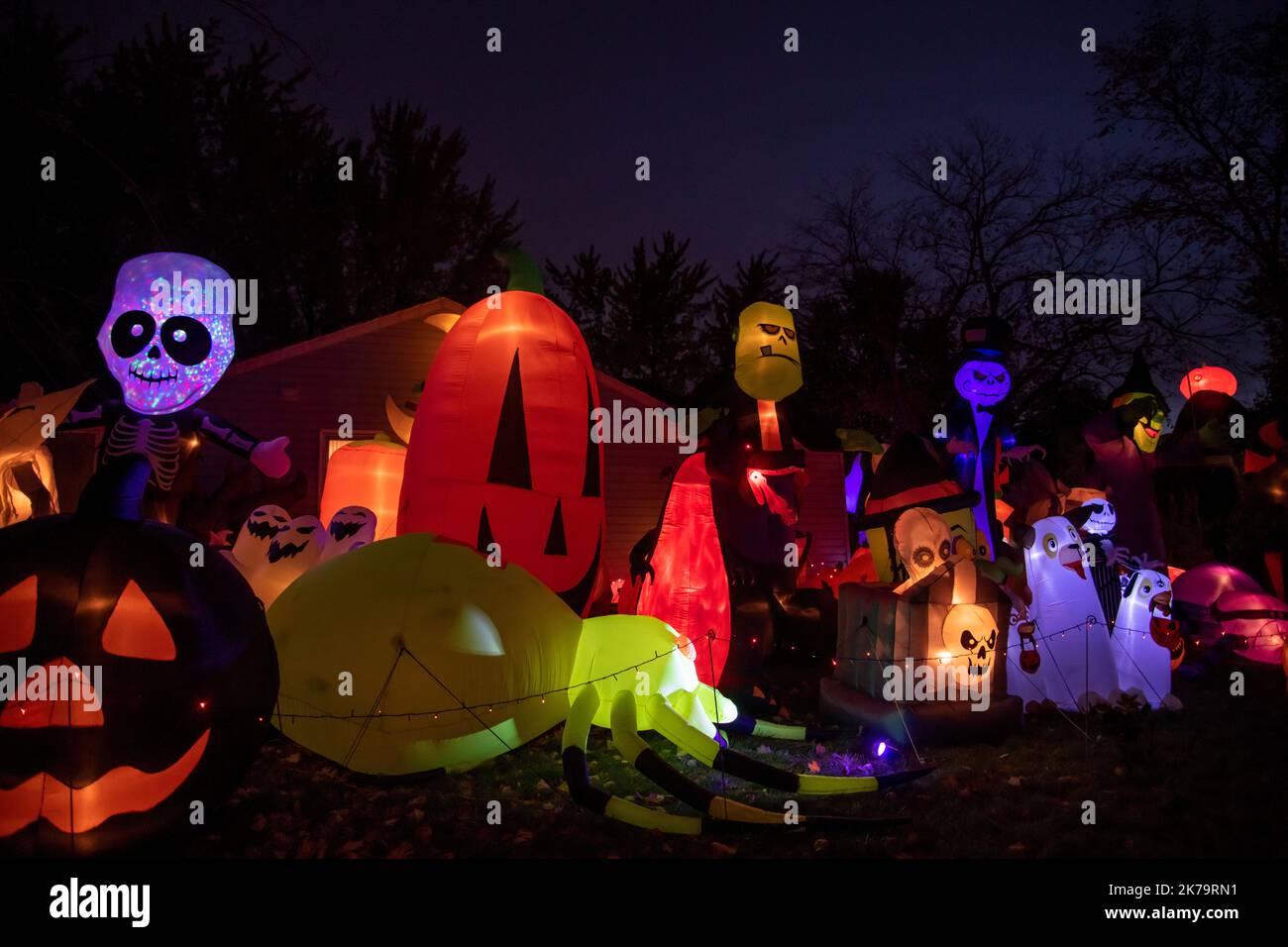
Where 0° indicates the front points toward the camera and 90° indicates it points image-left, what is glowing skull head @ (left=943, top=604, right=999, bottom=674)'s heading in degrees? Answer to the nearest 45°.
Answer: approximately 315°

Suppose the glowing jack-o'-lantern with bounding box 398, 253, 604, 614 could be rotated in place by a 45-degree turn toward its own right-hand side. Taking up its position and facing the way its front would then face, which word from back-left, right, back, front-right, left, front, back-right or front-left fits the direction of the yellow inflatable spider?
front

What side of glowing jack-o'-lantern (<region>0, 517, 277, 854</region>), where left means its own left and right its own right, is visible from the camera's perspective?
front

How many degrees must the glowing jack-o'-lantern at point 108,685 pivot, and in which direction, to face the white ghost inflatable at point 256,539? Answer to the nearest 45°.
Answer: approximately 180°

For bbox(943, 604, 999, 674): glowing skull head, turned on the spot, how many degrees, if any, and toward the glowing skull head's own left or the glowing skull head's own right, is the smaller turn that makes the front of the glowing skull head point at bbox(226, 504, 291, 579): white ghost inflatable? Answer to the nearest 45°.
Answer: approximately 135° to the glowing skull head's own right

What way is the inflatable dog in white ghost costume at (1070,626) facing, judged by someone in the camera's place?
facing the viewer and to the right of the viewer

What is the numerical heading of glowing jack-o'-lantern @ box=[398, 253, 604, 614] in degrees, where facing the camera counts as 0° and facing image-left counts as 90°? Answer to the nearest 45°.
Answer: approximately 315°
